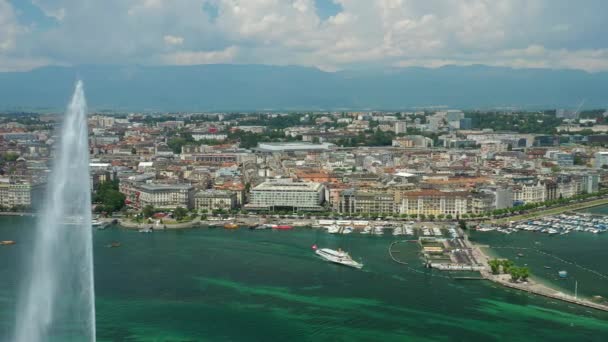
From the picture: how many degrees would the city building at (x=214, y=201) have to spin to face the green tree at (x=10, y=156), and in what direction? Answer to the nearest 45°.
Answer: approximately 135° to its right

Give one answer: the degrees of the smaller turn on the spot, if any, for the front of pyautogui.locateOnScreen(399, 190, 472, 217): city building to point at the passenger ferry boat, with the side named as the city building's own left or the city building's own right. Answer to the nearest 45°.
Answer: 0° — it already faces it

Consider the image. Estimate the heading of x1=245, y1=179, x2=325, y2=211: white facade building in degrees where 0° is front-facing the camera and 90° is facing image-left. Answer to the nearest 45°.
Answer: approximately 0°

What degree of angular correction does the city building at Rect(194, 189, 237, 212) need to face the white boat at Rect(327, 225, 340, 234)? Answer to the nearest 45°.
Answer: approximately 45° to its left

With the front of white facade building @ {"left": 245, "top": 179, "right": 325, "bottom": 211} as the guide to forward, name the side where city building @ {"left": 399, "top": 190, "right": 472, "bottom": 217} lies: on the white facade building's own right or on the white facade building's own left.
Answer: on the white facade building's own left

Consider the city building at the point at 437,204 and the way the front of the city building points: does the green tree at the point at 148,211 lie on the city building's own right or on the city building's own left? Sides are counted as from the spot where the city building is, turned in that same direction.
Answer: on the city building's own right

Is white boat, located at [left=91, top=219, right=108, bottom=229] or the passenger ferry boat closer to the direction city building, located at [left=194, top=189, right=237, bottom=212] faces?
the passenger ferry boat

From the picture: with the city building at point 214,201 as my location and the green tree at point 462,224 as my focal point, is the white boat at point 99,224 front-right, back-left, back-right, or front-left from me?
back-right

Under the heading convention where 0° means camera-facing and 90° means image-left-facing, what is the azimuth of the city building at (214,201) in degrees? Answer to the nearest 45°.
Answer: approximately 0°
